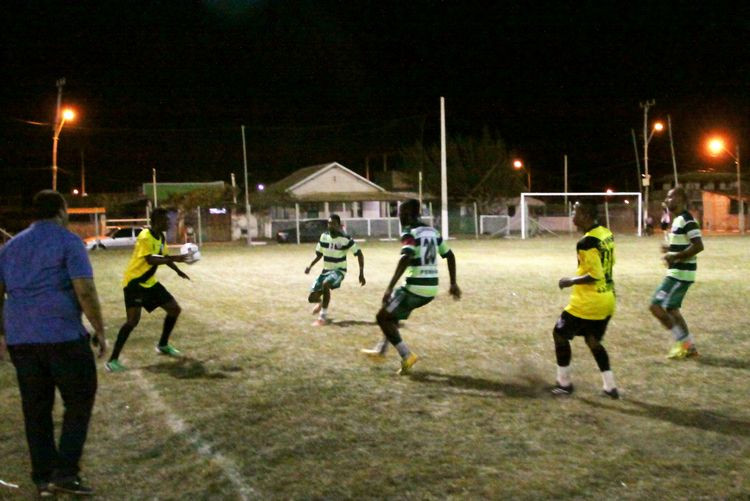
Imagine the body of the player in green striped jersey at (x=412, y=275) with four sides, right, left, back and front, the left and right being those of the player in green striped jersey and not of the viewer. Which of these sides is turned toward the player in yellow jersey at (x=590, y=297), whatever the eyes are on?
back

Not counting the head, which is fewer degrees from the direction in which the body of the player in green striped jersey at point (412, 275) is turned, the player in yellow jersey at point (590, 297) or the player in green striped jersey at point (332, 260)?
the player in green striped jersey

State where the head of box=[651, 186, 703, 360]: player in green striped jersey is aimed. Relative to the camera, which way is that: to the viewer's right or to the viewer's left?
to the viewer's left

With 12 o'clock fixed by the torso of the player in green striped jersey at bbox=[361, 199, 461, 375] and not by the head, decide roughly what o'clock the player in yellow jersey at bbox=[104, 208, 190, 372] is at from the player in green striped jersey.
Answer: The player in yellow jersey is roughly at 11 o'clock from the player in green striped jersey.

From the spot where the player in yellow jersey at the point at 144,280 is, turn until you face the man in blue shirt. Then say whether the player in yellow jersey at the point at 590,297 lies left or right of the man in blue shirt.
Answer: left

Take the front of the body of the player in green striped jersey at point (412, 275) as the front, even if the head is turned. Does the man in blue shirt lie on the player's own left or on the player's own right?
on the player's own left

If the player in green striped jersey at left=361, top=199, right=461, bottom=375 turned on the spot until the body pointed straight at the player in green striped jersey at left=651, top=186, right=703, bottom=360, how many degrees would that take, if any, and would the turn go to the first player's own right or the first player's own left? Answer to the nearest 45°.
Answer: approximately 135° to the first player's own right

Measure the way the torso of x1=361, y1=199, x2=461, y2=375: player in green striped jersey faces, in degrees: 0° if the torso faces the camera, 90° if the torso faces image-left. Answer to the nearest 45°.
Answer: approximately 135°

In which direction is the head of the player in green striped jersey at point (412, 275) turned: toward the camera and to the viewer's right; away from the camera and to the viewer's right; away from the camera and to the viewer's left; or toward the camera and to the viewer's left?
away from the camera and to the viewer's left
